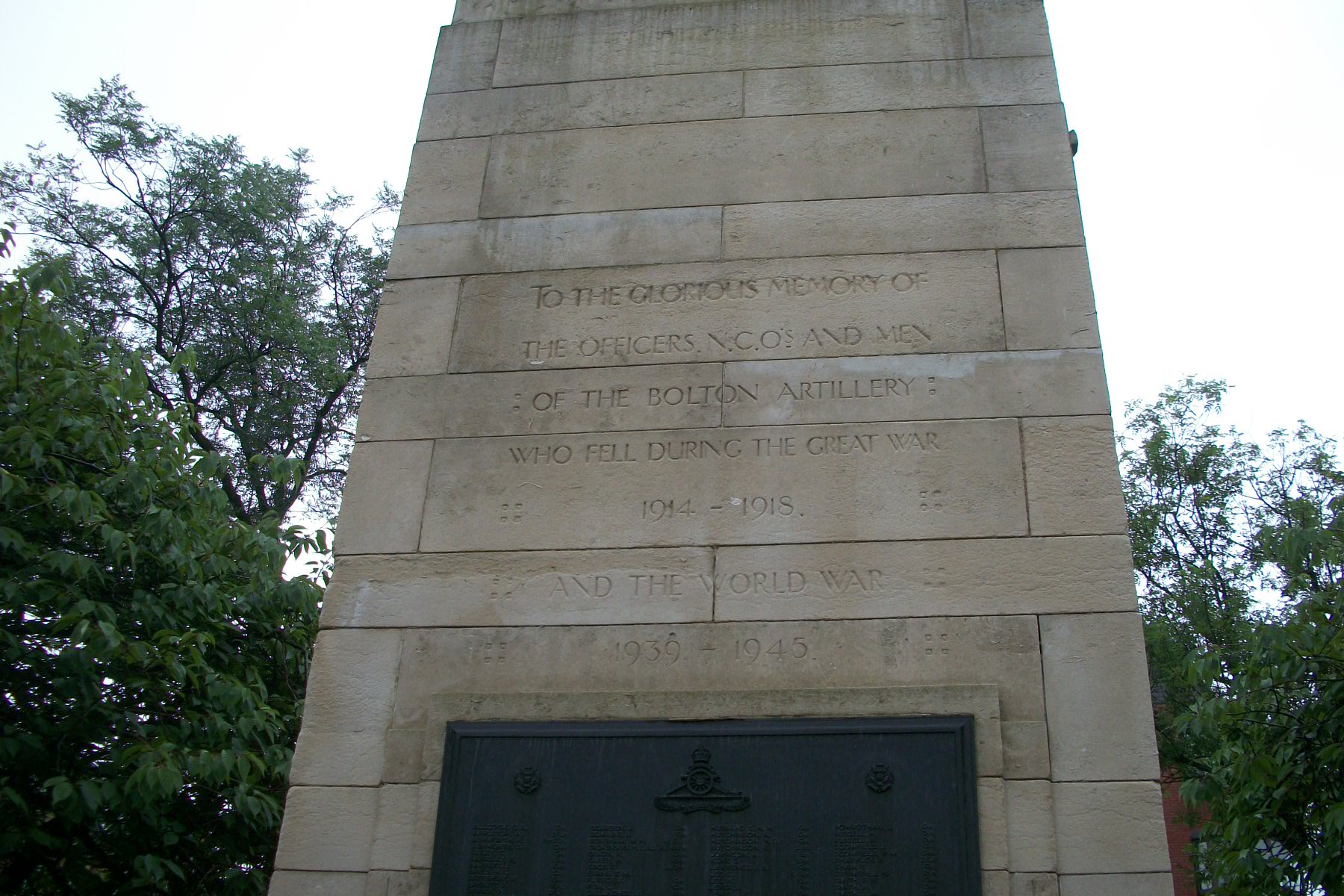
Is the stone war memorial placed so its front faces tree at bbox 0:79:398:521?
no

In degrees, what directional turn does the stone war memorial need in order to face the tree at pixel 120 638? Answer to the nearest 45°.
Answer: approximately 135° to its right

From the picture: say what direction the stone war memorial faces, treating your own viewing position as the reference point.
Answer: facing the viewer
